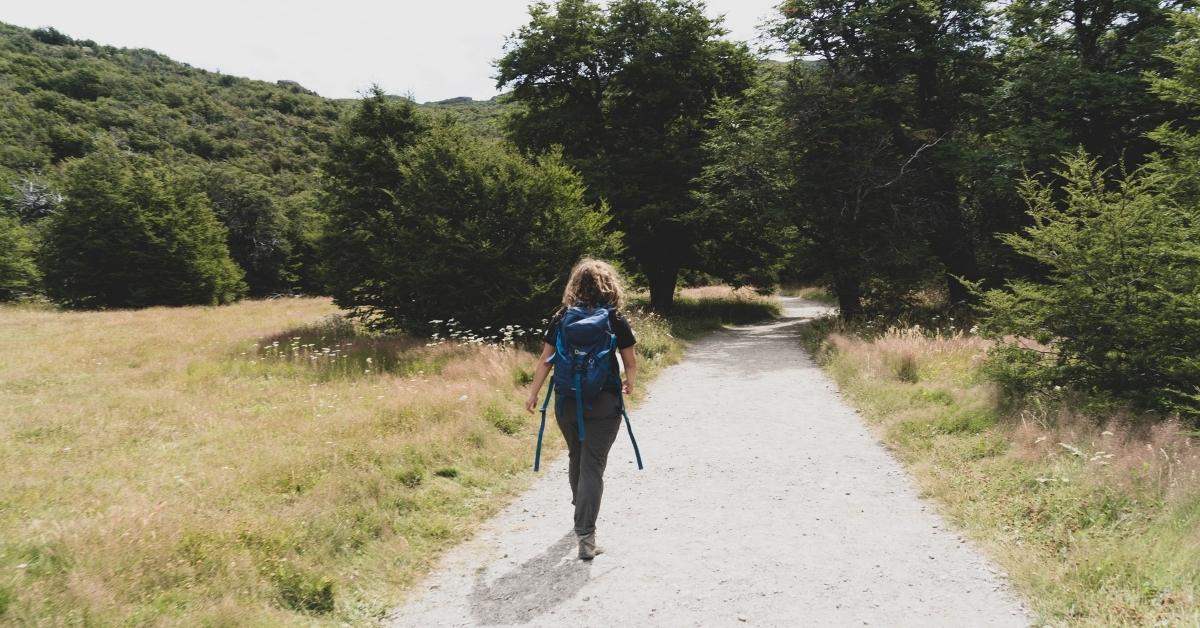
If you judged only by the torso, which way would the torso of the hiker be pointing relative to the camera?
away from the camera

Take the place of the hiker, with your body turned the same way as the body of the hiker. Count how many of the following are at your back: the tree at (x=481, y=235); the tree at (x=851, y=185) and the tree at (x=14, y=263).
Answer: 0

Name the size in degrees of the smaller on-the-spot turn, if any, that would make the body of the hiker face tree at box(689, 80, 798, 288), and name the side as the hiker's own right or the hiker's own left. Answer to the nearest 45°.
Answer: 0° — they already face it

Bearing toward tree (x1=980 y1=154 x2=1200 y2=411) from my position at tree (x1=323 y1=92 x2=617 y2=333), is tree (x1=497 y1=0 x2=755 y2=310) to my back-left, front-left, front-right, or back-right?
back-left

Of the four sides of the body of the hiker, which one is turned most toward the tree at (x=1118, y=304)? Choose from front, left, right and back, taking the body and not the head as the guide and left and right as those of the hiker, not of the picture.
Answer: right

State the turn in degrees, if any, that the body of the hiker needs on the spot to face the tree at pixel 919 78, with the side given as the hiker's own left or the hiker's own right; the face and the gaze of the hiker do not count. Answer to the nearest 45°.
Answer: approximately 45° to the hiker's own right

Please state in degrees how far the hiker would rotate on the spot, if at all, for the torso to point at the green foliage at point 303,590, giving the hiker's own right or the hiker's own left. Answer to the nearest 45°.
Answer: approximately 135° to the hiker's own left

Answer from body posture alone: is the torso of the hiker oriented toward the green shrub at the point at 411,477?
no

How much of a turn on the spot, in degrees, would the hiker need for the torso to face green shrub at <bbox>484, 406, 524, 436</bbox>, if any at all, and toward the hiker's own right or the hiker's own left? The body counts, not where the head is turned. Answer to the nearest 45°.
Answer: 0° — they already face it

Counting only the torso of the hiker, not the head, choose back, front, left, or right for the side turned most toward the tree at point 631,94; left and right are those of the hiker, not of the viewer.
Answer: front

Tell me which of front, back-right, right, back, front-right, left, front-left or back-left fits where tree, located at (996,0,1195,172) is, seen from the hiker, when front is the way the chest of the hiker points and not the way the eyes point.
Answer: front-right

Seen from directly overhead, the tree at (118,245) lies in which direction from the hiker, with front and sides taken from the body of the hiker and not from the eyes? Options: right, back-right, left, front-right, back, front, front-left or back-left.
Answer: front-left
